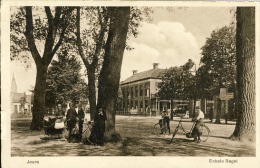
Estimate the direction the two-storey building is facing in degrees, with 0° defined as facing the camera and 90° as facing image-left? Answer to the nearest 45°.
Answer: approximately 45°

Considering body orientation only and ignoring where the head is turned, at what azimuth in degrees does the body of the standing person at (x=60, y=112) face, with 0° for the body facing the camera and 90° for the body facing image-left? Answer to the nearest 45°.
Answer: approximately 0°

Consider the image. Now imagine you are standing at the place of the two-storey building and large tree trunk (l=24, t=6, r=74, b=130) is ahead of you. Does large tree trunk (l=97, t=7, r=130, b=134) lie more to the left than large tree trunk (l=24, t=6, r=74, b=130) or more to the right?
left

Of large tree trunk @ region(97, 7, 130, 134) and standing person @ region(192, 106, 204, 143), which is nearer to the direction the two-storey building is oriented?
the large tree trunk
